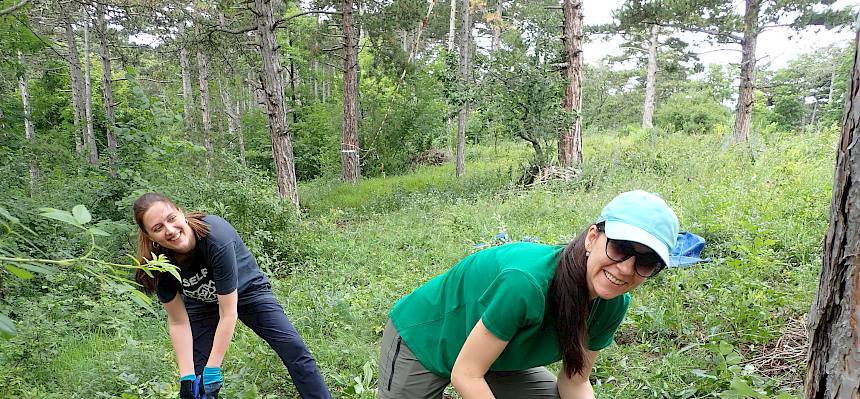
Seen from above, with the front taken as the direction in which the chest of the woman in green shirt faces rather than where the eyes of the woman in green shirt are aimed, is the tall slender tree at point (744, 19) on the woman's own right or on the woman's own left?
on the woman's own left

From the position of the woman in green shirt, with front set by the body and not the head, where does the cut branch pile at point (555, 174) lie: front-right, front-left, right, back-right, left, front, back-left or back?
back-left

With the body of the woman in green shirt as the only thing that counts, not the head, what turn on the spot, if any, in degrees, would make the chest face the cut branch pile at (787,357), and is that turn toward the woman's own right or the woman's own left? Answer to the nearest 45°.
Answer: approximately 90° to the woman's own left

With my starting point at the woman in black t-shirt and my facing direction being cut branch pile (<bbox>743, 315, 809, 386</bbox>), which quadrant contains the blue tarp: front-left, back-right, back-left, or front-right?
front-left

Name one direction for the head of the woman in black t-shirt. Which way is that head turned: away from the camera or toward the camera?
toward the camera

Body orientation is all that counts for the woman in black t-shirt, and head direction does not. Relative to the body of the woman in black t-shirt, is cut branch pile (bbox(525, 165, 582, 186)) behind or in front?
behind

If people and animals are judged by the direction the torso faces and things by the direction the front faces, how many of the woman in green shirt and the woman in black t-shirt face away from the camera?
0
